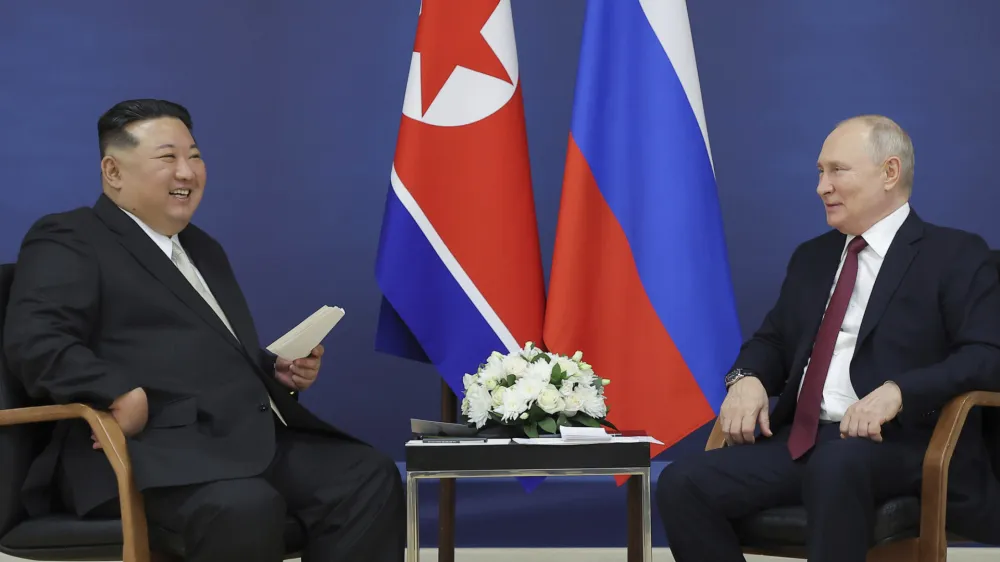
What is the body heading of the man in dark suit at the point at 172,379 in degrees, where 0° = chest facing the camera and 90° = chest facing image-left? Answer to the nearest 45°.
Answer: approximately 315°

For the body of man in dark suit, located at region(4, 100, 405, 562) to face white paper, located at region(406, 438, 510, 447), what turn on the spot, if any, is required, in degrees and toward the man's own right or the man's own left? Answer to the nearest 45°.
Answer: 0° — they already face it

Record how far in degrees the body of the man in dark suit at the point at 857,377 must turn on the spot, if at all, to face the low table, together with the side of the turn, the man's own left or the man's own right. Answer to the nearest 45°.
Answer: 0° — they already face it

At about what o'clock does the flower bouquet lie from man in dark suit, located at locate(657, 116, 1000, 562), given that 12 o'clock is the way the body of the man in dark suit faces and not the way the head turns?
The flower bouquet is roughly at 1 o'clock from the man in dark suit.

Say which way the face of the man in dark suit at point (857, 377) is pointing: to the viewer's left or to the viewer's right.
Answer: to the viewer's left

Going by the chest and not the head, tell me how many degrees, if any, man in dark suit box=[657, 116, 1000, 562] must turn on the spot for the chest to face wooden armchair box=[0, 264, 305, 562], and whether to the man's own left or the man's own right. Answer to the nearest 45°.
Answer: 0° — they already face it

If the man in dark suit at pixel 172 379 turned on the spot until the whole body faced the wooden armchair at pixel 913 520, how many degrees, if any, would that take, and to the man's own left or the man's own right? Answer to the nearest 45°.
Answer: approximately 45° to the man's own left

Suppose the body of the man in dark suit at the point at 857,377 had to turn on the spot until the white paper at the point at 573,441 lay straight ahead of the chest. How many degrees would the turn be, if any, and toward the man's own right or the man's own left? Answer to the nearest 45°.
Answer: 0° — they already face it
